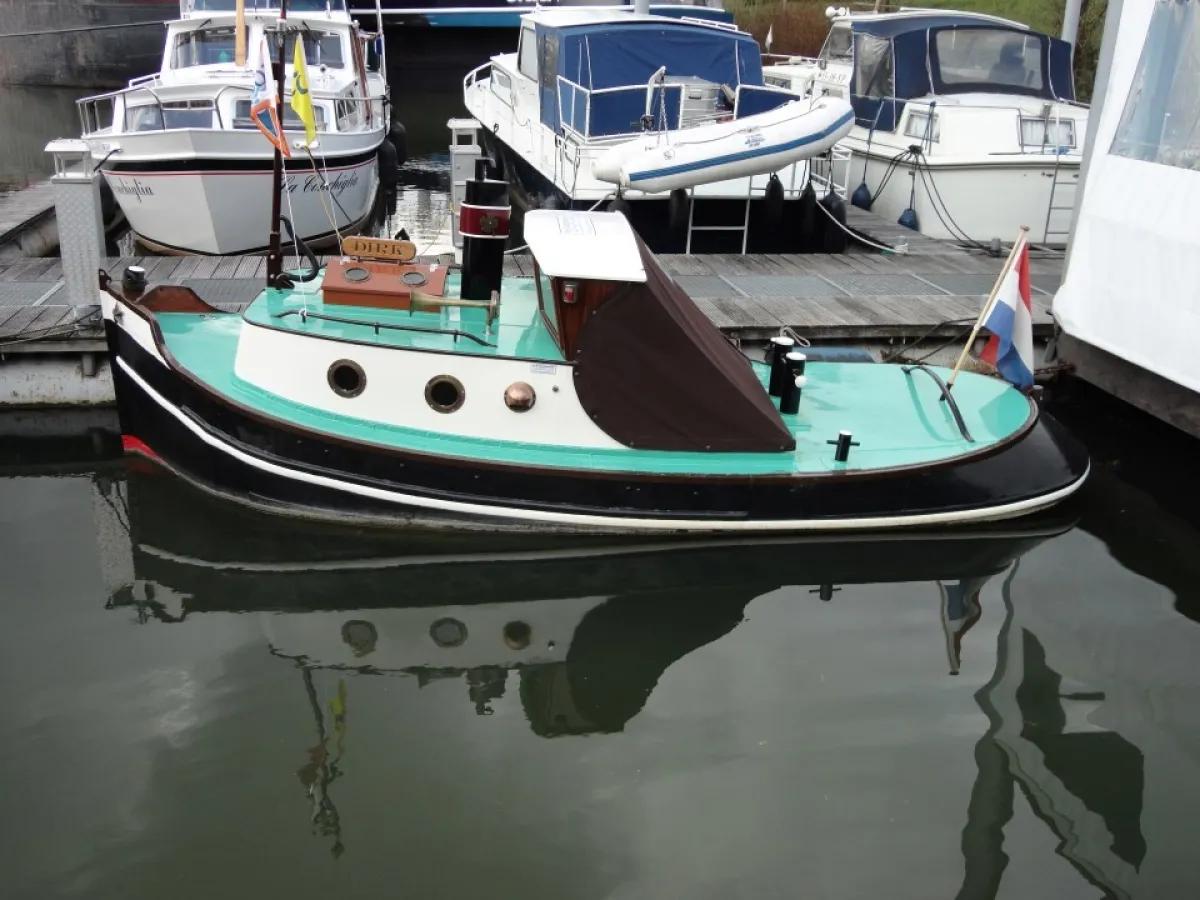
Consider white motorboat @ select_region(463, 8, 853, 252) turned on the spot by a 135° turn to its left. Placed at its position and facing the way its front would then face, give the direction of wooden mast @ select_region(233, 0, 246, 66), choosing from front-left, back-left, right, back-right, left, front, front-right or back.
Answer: right

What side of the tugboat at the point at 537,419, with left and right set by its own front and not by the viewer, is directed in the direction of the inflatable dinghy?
right

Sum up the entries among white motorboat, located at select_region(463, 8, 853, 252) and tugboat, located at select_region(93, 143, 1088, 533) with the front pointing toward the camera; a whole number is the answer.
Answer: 0

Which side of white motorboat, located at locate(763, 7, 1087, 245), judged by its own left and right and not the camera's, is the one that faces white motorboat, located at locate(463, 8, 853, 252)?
left

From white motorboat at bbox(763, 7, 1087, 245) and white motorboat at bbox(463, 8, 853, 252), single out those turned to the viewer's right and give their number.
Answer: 0

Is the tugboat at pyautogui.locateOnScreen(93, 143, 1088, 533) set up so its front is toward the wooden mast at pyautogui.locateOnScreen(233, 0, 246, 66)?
no

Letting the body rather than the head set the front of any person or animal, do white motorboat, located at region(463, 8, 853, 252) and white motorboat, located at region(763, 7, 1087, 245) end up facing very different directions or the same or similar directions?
same or similar directions

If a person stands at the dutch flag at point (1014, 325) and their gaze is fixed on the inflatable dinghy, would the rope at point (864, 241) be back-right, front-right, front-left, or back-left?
front-right

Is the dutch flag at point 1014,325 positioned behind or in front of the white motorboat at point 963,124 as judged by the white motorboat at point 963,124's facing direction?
behind

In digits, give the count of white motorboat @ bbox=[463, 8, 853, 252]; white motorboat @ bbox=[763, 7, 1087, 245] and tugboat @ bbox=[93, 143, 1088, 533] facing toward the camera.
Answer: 0

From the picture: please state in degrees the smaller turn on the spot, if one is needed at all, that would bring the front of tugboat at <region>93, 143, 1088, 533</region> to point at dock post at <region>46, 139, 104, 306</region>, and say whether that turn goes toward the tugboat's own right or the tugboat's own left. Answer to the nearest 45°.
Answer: approximately 45° to the tugboat's own right

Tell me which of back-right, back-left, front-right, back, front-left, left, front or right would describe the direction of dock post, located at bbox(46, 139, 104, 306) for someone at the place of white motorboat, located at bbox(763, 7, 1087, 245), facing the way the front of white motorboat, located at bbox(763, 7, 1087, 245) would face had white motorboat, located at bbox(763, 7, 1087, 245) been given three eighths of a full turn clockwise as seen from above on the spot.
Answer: back-right

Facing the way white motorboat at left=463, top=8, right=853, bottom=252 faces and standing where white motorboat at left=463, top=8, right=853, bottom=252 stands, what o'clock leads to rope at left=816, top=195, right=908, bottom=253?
The rope is roughly at 5 o'clock from the white motorboat.

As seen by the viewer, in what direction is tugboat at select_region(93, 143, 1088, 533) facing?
to the viewer's left

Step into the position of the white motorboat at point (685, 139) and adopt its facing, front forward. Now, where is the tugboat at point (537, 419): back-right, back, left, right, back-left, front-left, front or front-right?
back-left

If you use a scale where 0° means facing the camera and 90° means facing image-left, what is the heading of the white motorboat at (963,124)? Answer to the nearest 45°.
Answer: approximately 135°

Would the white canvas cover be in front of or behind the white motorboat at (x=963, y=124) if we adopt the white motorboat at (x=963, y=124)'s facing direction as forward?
behind
